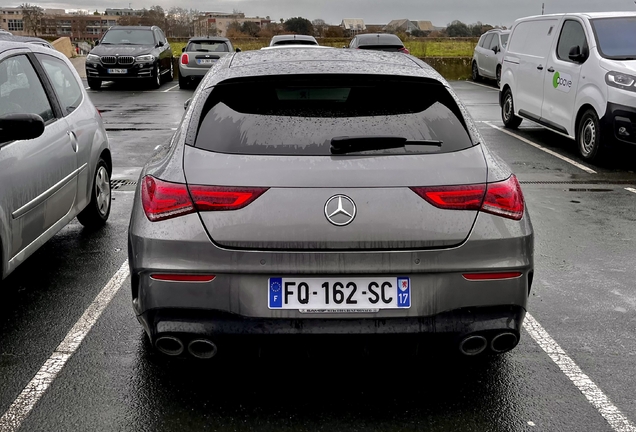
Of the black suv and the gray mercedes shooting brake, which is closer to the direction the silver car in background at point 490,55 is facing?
the gray mercedes shooting brake

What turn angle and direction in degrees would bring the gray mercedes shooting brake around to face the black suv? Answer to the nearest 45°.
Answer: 0° — it already faces it

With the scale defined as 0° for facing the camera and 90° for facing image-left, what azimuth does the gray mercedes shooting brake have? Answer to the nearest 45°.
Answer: approximately 180°

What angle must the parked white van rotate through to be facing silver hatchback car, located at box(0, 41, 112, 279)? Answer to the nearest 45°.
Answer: approximately 90° to its right

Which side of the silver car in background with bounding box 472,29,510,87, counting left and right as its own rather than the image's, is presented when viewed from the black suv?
right

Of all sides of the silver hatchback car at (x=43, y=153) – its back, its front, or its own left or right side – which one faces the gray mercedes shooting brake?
left

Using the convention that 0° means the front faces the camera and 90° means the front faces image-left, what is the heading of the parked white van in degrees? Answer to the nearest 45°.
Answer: approximately 315°

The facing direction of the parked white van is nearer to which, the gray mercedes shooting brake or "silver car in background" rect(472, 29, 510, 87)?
the gray mercedes shooting brake
